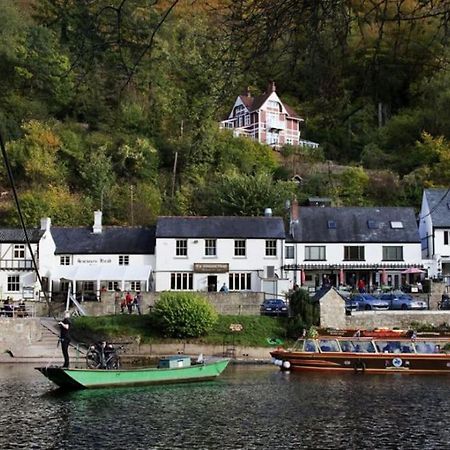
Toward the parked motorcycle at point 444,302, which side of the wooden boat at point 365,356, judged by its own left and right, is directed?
right

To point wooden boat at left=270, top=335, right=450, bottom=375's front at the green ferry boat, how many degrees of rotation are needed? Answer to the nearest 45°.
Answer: approximately 45° to its left

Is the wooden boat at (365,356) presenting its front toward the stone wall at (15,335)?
yes

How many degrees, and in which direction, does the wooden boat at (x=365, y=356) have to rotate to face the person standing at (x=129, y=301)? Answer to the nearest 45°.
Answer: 0° — it already faces them

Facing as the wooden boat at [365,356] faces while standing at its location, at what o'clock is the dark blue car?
The dark blue car is roughly at 3 o'clock from the wooden boat.

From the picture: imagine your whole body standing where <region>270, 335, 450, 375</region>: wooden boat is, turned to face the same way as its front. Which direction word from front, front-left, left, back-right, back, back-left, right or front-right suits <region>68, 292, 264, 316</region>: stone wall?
front-right

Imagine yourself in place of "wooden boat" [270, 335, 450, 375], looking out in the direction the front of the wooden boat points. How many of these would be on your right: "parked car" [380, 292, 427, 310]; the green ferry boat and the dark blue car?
2

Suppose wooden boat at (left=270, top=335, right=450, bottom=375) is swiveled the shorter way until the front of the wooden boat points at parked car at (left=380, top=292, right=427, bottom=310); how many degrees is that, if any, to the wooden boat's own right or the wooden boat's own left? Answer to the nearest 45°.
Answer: approximately 90° to the wooden boat's own right

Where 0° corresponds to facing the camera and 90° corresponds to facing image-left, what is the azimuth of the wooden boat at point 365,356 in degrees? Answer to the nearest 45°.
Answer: approximately 90°

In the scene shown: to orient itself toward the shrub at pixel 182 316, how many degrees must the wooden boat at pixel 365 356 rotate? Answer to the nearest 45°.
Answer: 0° — it already faces it

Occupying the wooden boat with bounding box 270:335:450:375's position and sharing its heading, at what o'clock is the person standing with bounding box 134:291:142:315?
The person standing is roughly at 1 o'clock from the wooden boat.
